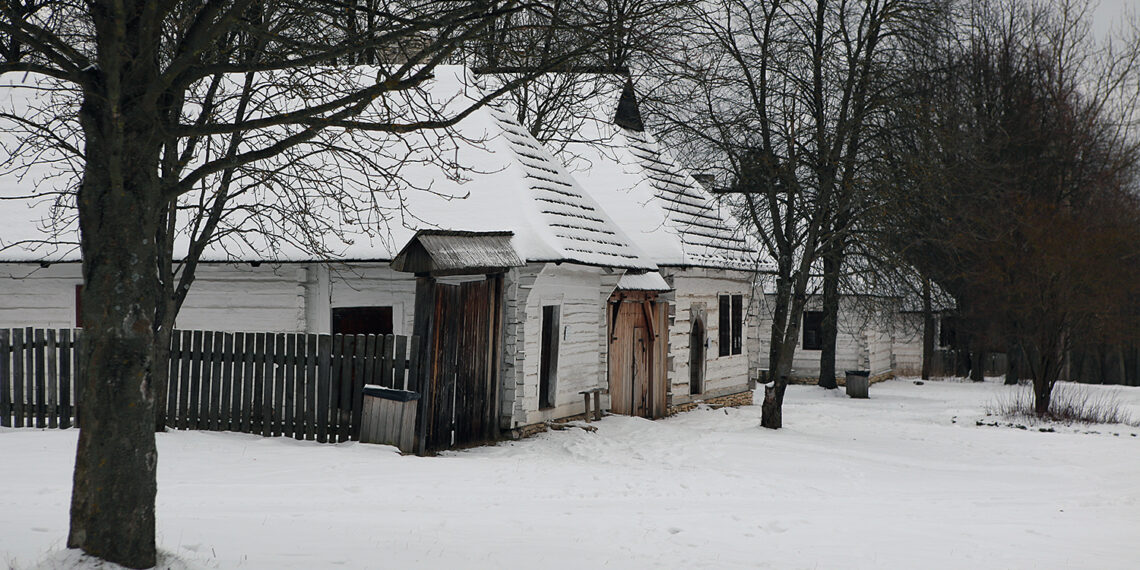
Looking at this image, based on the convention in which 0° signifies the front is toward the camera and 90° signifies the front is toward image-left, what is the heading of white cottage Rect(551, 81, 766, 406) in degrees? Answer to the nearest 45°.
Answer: approximately 315°

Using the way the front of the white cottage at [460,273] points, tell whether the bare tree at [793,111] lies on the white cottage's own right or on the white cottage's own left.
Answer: on the white cottage's own left

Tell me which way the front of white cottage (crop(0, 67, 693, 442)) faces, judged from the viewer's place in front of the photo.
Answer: facing the viewer and to the right of the viewer

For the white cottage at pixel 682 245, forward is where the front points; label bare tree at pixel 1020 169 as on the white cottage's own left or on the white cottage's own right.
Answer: on the white cottage's own left

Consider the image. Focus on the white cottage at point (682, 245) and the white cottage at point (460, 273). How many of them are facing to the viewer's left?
0

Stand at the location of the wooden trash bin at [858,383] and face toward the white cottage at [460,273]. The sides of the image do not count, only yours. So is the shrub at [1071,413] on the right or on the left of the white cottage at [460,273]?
left

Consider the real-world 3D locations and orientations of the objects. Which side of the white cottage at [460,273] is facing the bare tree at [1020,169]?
left

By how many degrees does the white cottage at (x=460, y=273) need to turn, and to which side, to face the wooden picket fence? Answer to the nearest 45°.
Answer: approximately 90° to its right

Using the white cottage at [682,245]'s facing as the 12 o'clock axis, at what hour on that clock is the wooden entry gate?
The wooden entry gate is roughly at 2 o'clock from the white cottage.
